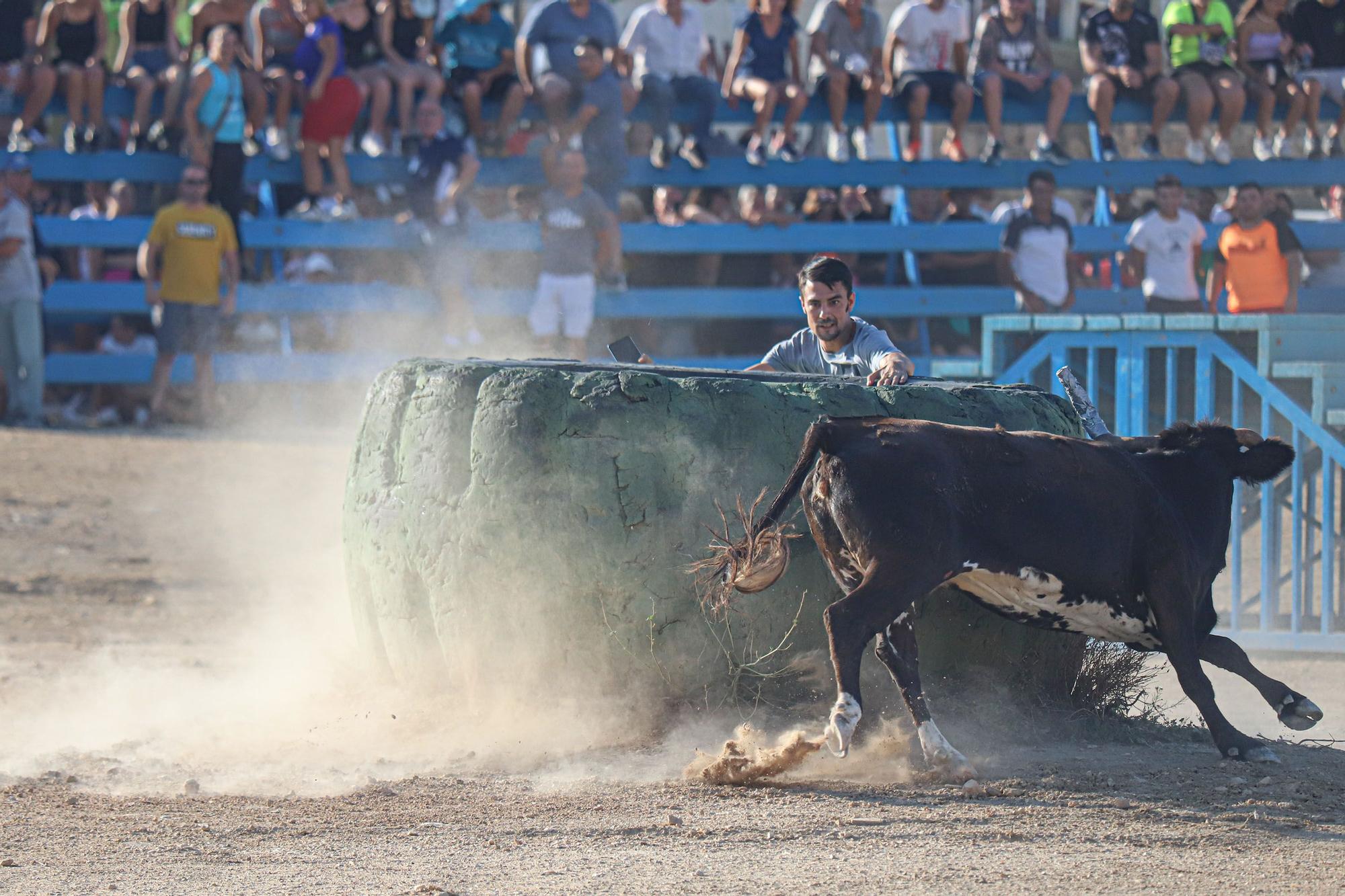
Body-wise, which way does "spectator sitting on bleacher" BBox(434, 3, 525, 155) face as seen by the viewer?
toward the camera

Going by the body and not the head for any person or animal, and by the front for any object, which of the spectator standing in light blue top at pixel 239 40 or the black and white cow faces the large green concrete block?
the spectator standing in light blue top

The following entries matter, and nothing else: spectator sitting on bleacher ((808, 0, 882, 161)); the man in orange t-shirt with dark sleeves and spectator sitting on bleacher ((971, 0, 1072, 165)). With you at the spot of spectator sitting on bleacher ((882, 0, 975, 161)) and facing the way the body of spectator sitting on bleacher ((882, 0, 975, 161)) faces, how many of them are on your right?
1

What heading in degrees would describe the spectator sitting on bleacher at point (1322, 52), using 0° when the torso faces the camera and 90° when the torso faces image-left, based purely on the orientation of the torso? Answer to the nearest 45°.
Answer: approximately 0°

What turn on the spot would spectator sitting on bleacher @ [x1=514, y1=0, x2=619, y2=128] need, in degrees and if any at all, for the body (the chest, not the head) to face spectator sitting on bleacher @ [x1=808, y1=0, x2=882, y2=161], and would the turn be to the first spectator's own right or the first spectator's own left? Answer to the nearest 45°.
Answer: approximately 90° to the first spectator's own left

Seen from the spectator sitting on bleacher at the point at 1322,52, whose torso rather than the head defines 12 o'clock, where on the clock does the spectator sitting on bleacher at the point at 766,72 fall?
the spectator sitting on bleacher at the point at 766,72 is roughly at 2 o'clock from the spectator sitting on bleacher at the point at 1322,52.

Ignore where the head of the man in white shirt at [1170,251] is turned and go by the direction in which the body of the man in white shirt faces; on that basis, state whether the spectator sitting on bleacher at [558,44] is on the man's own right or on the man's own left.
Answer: on the man's own right

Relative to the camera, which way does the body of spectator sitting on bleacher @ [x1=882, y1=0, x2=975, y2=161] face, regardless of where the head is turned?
toward the camera

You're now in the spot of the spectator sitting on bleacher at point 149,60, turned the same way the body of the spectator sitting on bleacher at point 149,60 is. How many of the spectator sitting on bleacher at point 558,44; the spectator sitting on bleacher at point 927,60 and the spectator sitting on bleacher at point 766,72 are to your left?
3

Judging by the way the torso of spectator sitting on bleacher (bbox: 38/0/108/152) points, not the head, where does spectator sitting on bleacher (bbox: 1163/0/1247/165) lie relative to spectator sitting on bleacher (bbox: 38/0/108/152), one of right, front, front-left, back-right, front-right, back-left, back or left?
left

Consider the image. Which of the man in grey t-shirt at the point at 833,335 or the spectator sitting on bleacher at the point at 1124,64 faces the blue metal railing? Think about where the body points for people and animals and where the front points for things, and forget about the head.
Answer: the spectator sitting on bleacher

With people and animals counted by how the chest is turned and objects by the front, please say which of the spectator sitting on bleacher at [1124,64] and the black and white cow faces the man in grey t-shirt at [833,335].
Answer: the spectator sitting on bleacher

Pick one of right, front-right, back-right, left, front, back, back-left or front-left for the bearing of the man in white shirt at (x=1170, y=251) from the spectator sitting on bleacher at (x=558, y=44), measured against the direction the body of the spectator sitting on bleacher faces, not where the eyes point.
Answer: left

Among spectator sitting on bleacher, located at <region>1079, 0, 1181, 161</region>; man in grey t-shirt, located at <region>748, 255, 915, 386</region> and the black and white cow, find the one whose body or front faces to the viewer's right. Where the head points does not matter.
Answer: the black and white cow

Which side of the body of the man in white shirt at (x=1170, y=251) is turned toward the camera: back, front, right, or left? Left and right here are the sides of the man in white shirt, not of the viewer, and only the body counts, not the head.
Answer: front
